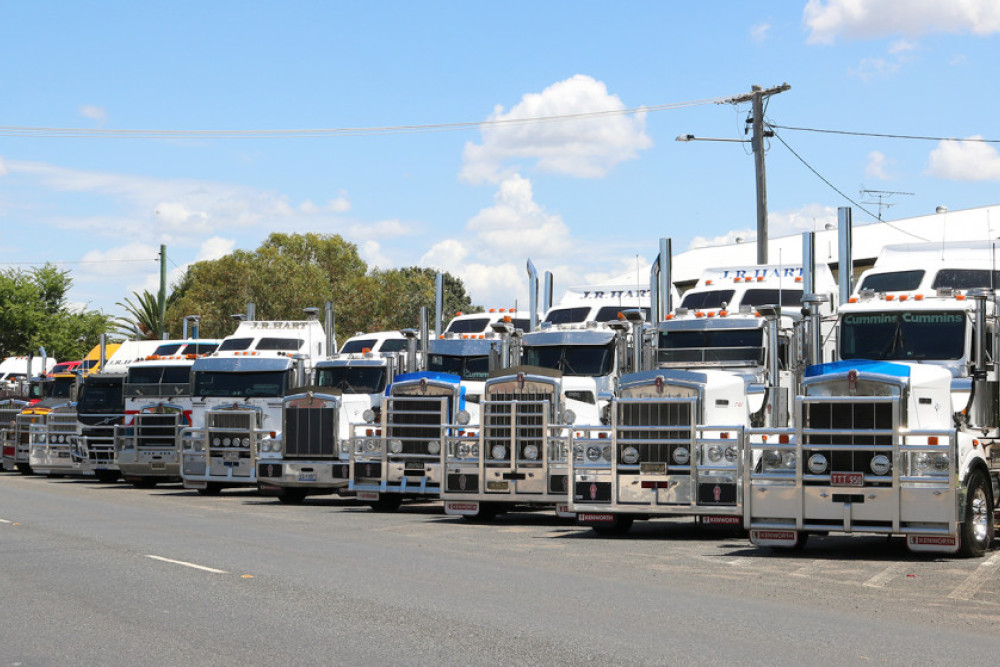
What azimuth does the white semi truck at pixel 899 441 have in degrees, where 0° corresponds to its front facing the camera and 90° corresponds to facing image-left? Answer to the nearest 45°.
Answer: approximately 45°

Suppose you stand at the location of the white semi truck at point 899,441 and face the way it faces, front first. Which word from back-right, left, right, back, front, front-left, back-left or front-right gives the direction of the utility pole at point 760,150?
back-right
